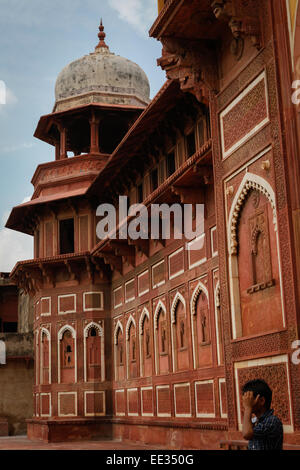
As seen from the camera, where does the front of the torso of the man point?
to the viewer's left
